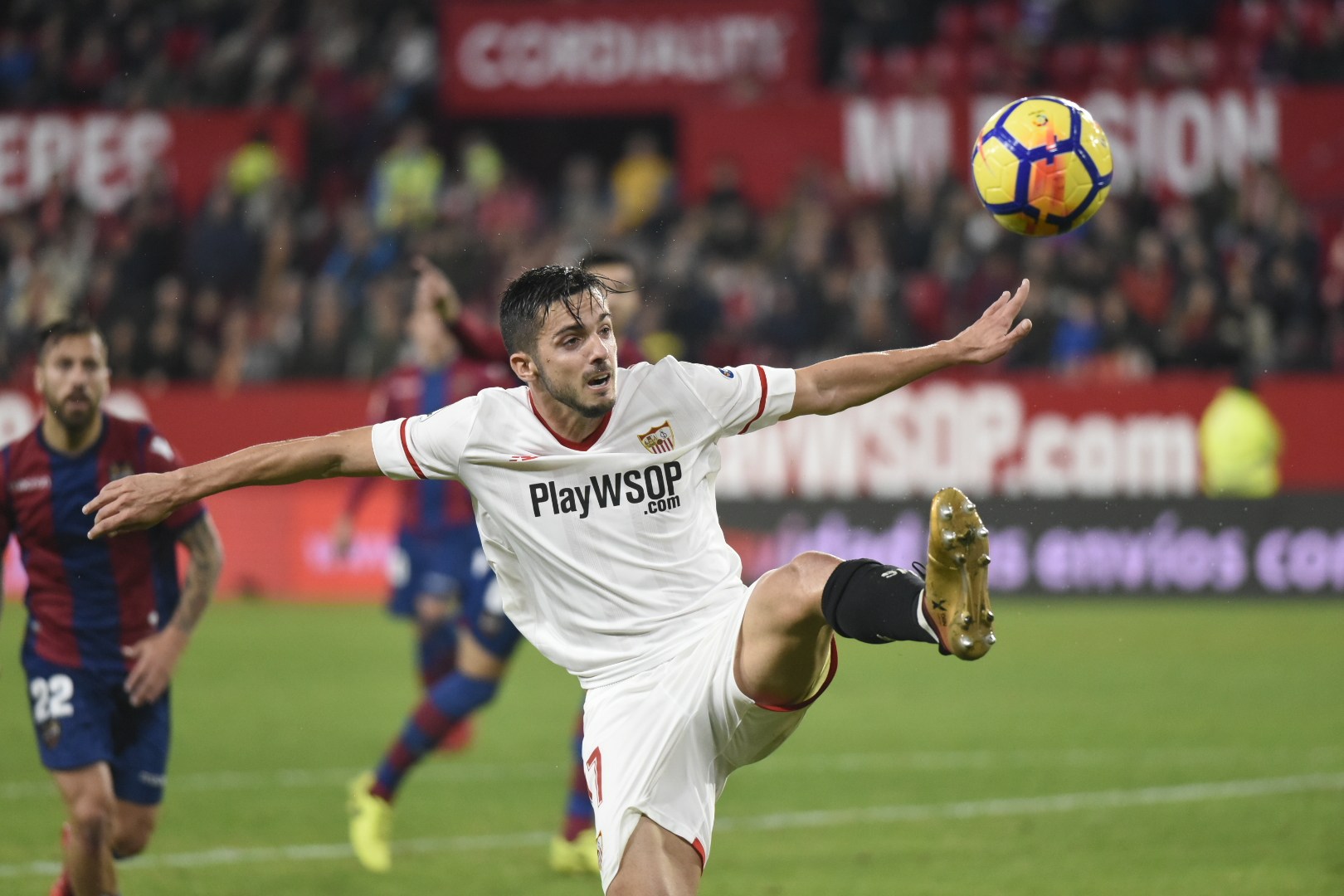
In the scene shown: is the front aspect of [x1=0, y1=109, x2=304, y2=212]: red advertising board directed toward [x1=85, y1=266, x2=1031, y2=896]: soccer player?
yes

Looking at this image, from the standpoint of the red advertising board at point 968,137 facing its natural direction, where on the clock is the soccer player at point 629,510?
The soccer player is roughly at 12 o'clock from the red advertising board.

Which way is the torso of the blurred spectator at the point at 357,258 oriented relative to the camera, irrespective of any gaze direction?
toward the camera

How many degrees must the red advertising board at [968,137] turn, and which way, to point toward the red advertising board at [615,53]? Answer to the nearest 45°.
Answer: approximately 90° to its right

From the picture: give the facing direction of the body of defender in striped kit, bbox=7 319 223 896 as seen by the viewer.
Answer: toward the camera

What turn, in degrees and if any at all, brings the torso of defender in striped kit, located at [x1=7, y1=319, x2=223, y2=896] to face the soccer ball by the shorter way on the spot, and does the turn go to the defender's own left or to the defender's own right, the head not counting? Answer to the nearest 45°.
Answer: approximately 90° to the defender's own left

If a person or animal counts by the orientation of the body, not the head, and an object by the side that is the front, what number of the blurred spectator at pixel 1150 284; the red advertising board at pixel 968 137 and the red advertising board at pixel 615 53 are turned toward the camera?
3

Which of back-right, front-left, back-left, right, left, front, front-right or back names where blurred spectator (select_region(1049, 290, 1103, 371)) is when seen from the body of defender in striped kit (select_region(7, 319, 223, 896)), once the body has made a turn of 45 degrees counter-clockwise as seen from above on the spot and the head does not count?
left

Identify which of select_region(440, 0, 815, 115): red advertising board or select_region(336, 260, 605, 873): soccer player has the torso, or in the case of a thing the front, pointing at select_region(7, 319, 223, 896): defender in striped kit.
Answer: the red advertising board

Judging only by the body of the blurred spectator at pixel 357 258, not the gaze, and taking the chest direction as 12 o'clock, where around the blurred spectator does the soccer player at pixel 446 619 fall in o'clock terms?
The soccer player is roughly at 12 o'clock from the blurred spectator.

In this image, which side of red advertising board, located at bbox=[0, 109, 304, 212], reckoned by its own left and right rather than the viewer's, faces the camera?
front
